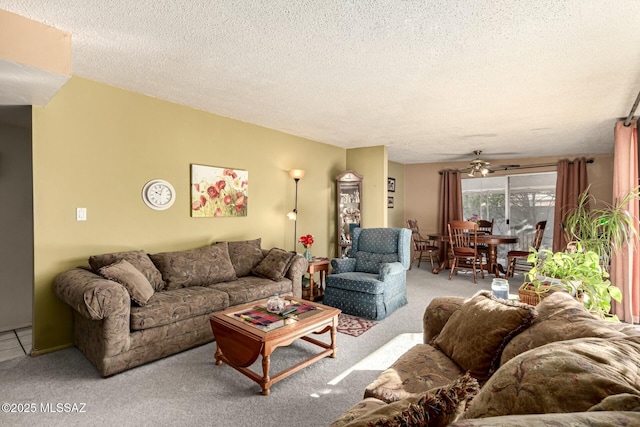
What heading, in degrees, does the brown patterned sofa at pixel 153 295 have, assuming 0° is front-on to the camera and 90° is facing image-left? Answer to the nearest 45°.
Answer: approximately 315°

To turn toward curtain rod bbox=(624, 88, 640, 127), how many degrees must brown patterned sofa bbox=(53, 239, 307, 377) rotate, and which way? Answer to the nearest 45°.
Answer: approximately 45° to its left

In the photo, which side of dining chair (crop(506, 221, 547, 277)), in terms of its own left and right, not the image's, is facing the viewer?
left

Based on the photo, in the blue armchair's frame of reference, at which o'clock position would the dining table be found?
The dining table is roughly at 6 o'clock from the blue armchair.

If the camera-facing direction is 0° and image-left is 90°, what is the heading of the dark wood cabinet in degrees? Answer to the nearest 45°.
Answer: approximately 0°

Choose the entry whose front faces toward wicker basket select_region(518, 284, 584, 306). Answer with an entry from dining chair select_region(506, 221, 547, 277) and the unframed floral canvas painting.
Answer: the unframed floral canvas painting

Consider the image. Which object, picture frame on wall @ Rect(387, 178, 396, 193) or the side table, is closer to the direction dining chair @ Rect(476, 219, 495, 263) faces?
the side table

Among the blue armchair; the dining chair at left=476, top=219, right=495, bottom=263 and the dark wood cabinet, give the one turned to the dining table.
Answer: the dining chair

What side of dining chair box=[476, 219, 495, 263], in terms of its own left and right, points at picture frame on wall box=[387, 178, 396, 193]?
right

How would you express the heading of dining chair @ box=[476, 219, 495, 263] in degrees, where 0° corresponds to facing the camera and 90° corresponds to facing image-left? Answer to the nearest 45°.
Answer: approximately 0°
